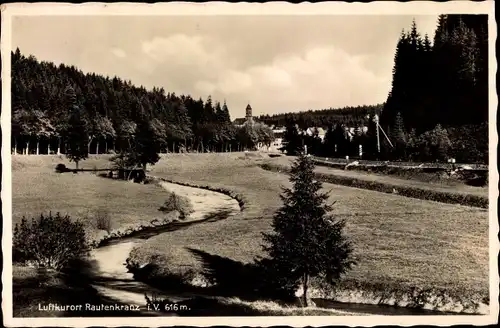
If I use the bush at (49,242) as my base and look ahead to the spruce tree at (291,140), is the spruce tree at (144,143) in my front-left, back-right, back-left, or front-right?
front-left

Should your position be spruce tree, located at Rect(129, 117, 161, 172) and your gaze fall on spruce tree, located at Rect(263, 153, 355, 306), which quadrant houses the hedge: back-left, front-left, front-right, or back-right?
front-left
